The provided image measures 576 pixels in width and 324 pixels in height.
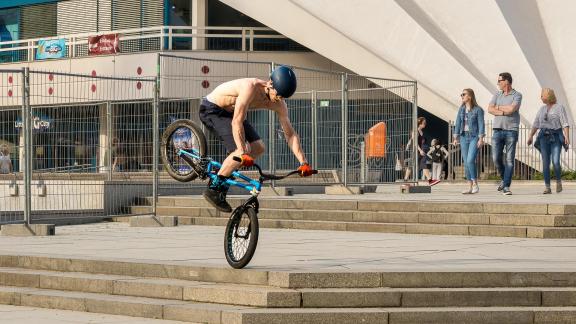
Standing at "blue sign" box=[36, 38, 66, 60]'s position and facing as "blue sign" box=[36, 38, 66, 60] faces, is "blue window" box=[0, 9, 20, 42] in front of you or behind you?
behind

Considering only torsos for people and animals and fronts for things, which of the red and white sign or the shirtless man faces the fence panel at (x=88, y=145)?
the red and white sign

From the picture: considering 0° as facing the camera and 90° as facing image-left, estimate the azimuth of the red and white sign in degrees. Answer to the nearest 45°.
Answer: approximately 0°

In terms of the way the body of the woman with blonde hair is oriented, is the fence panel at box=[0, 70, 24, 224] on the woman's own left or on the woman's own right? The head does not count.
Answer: on the woman's own right

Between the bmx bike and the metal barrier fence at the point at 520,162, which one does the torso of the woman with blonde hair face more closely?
the bmx bike

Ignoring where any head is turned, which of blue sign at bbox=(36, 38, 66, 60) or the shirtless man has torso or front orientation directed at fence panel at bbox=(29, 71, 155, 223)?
the blue sign

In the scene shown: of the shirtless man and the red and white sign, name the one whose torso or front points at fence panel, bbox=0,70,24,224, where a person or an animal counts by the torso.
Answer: the red and white sign

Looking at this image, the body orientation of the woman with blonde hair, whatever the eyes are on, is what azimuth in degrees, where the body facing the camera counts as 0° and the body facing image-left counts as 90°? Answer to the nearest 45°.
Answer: approximately 0°

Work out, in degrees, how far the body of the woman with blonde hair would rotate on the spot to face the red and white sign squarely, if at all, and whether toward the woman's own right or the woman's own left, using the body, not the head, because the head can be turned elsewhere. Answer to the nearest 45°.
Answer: approximately 135° to the woman's own right
